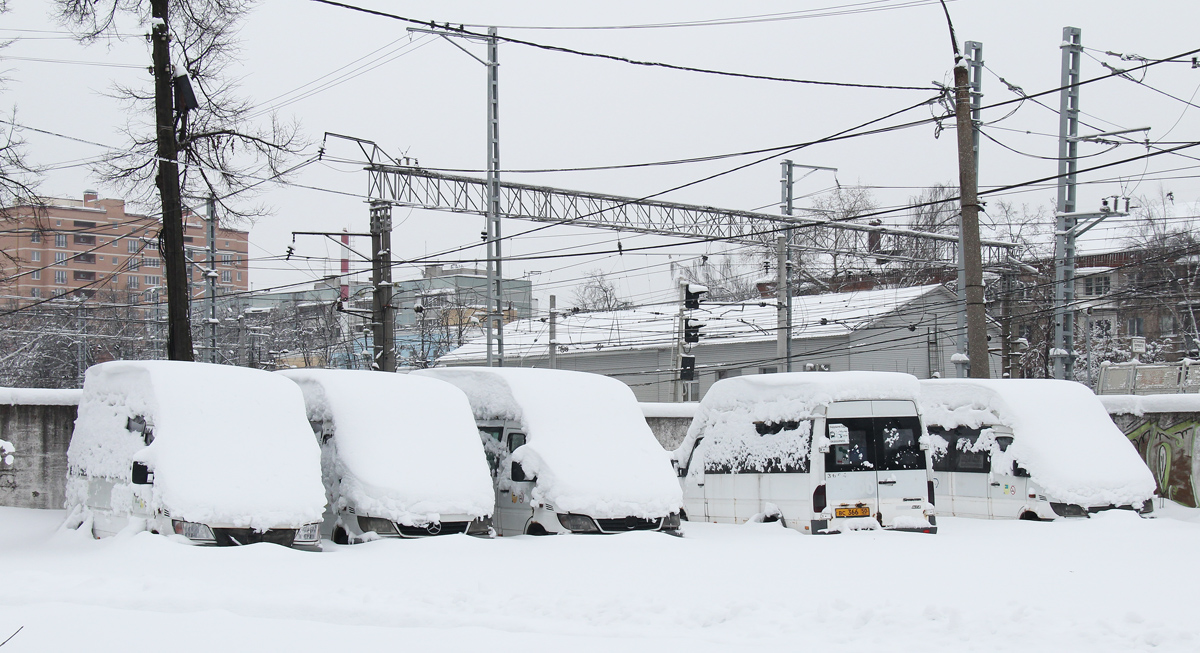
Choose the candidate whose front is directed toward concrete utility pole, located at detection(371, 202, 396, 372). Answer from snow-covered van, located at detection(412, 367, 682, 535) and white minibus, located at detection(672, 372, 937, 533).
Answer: the white minibus

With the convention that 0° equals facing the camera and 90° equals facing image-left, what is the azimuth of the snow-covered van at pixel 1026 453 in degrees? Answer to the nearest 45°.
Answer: approximately 315°

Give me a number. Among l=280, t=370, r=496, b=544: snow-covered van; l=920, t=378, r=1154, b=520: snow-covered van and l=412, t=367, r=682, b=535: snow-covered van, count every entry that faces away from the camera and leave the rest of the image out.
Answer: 0

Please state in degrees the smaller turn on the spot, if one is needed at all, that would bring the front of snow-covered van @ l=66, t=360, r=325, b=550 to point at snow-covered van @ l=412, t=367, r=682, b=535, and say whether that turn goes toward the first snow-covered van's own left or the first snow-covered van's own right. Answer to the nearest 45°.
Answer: approximately 45° to the first snow-covered van's own left

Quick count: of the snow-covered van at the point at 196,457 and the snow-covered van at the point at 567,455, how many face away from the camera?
0

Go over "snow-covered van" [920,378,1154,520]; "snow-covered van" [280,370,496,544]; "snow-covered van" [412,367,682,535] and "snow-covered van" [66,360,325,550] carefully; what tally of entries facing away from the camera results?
0

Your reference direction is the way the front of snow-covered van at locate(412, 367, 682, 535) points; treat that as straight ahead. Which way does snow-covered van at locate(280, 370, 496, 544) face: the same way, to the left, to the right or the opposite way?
the same way

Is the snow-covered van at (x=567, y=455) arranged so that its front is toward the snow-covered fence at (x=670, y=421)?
no

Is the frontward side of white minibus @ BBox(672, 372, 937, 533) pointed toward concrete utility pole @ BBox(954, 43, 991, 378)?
no

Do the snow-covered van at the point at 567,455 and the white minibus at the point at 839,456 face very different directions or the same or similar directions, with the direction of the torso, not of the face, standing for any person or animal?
very different directions

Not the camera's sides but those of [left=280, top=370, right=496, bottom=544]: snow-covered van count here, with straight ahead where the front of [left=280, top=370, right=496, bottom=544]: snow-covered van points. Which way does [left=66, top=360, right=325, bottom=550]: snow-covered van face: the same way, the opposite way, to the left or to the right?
the same way

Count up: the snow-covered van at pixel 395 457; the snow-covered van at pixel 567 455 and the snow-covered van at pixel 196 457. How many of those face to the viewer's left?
0

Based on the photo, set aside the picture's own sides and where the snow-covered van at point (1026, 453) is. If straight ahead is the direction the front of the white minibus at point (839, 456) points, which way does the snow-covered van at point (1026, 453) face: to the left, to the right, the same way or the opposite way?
the opposite way

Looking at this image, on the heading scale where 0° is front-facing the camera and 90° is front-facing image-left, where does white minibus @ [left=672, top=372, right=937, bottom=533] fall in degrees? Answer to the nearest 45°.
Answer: approximately 135°

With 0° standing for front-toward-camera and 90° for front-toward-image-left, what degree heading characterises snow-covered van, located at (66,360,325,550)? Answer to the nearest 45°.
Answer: approximately 315°

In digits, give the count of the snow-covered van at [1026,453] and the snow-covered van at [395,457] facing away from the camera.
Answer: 0

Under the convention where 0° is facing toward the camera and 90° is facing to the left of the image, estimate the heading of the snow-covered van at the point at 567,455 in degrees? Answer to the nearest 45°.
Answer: approximately 315°
